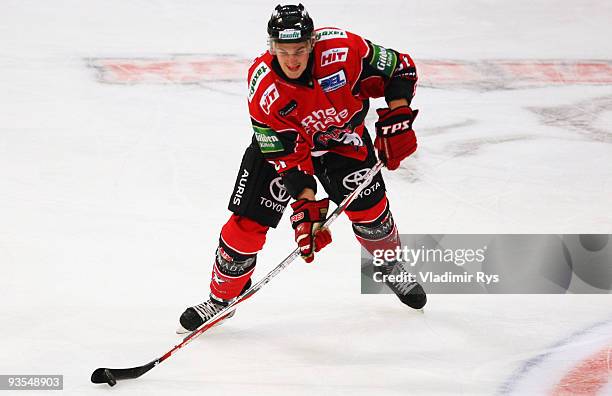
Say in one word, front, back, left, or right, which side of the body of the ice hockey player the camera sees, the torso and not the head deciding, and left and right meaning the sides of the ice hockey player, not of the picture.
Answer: front
